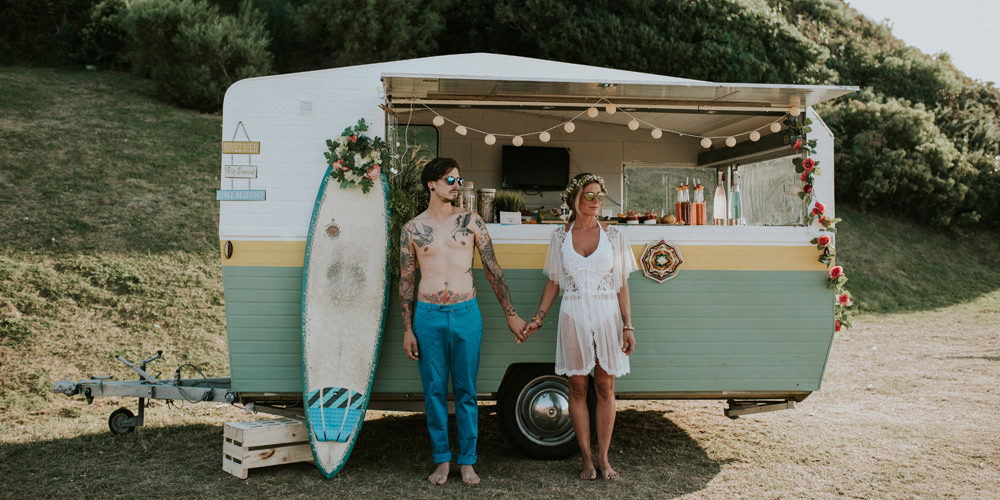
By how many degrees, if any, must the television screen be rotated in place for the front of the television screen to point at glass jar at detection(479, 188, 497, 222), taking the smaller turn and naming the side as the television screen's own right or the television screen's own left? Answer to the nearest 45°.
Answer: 0° — it already faces it

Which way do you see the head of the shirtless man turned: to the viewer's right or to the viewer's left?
to the viewer's right

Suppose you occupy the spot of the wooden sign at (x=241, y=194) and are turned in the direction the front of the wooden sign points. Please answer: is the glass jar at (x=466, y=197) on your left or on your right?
on your left

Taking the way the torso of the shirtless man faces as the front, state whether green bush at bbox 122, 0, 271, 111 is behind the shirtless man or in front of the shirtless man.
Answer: behind

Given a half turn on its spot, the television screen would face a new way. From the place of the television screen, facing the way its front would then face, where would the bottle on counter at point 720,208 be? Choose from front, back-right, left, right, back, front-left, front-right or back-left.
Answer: back-right
